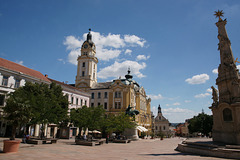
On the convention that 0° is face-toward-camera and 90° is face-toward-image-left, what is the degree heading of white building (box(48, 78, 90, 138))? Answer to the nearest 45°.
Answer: approximately 315°

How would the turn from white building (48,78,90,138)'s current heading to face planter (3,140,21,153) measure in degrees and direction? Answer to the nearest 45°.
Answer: approximately 45° to its right
